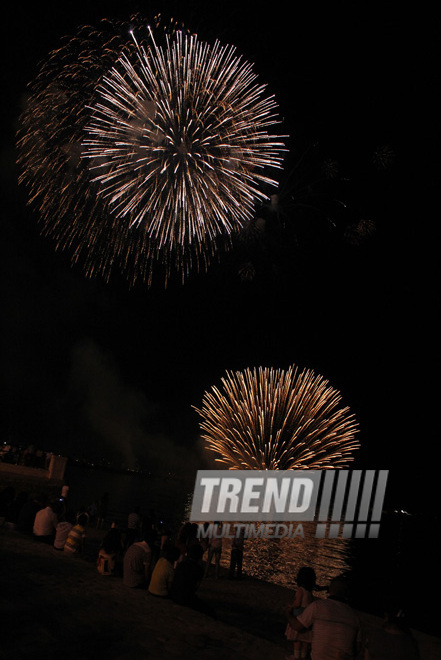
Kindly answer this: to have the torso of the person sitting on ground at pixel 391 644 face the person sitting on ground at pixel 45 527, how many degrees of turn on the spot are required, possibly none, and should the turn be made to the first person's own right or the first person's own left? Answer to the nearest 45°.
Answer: approximately 45° to the first person's own left

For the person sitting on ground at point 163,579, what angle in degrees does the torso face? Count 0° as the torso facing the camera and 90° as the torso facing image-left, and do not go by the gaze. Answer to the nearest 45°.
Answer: approximately 225°

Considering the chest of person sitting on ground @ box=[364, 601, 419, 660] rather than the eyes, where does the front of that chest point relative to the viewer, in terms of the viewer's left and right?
facing away from the viewer

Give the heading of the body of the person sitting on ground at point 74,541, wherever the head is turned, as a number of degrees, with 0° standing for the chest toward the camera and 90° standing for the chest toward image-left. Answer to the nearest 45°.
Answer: approximately 225°

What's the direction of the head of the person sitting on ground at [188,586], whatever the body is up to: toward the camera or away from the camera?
away from the camera

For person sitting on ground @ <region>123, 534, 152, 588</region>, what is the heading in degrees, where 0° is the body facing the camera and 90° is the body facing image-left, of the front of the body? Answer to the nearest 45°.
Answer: approximately 225°

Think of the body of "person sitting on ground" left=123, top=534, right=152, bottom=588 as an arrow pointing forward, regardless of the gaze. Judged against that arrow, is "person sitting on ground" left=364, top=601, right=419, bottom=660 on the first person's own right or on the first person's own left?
on the first person's own right
